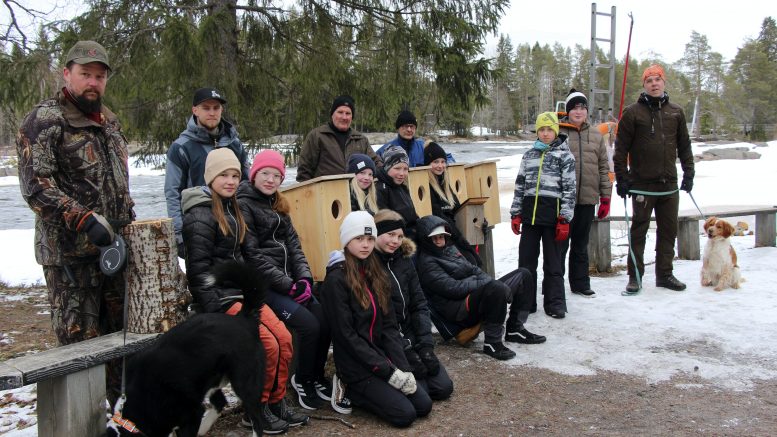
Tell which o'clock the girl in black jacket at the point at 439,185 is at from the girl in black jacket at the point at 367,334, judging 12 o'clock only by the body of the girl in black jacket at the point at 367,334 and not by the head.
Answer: the girl in black jacket at the point at 439,185 is roughly at 8 o'clock from the girl in black jacket at the point at 367,334.

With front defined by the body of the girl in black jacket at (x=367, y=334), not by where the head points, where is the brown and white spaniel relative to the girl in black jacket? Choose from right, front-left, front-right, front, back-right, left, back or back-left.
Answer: left

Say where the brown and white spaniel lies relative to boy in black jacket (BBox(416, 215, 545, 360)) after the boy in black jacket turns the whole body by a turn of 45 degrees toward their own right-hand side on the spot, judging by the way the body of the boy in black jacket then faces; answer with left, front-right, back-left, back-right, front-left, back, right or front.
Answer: back-left

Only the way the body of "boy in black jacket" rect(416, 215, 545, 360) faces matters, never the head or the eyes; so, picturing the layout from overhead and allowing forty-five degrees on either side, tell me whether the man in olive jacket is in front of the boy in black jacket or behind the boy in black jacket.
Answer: behind

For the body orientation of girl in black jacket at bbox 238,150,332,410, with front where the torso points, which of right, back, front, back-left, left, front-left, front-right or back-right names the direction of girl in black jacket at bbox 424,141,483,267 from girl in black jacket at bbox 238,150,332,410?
left

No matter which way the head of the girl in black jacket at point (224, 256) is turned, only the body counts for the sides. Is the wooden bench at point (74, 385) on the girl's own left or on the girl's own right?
on the girl's own right

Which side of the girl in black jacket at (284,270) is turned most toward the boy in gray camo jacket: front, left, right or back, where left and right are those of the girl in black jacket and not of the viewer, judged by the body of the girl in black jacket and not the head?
left

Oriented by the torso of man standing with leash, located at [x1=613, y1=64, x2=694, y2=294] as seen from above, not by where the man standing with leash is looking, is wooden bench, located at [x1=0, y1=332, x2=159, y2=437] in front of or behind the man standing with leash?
in front
